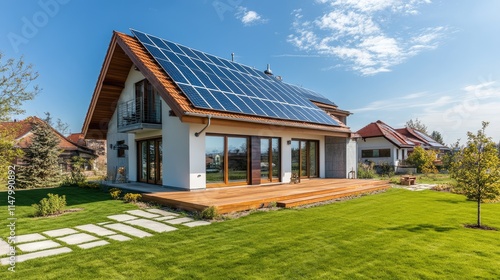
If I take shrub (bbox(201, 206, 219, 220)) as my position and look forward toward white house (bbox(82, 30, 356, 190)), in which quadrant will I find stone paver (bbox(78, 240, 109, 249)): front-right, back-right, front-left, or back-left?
back-left
